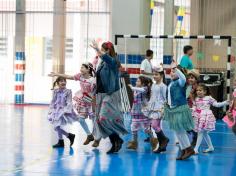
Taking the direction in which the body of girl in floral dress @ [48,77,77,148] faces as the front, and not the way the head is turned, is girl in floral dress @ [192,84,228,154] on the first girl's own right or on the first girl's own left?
on the first girl's own left

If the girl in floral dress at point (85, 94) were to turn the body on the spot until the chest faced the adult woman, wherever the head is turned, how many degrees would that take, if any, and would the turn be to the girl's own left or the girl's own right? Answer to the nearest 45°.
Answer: approximately 90° to the girl's own left

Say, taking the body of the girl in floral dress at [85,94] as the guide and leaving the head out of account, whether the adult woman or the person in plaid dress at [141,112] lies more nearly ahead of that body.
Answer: the adult woman

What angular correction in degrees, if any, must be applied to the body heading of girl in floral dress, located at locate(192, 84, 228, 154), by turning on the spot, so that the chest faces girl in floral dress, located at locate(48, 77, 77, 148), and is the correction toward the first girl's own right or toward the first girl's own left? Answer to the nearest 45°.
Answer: approximately 45° to the first girl's own right

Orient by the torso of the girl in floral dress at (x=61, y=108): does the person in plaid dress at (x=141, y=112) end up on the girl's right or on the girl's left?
on the girl's left

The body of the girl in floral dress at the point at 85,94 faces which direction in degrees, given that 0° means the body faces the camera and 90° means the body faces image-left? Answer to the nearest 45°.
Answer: approximately 45°

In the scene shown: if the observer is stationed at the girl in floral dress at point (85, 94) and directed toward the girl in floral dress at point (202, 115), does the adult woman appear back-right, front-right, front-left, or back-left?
front-right
